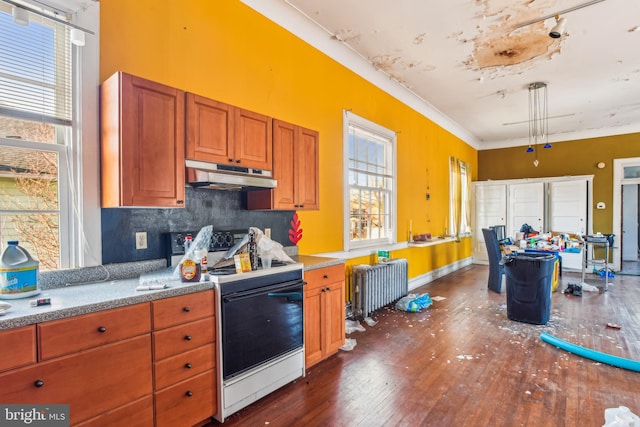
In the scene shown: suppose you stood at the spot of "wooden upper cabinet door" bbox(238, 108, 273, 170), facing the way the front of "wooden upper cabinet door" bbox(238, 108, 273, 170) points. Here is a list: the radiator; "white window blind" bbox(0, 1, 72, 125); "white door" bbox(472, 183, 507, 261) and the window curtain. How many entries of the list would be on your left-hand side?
3

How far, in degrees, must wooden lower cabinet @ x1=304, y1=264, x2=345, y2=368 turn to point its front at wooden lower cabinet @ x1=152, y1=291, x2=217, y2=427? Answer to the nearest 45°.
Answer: approximately 90° to its right

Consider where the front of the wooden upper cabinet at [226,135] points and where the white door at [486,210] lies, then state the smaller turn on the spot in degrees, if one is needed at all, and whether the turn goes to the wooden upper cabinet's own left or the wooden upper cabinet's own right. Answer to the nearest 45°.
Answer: approximately 90° to the wooden upper cabinet's own left

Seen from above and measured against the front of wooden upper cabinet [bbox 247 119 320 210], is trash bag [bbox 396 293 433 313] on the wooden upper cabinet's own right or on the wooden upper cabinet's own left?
on the wooden upper cabinet's own left

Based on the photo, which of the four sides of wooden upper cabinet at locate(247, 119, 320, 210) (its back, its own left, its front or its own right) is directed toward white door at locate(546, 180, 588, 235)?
left
